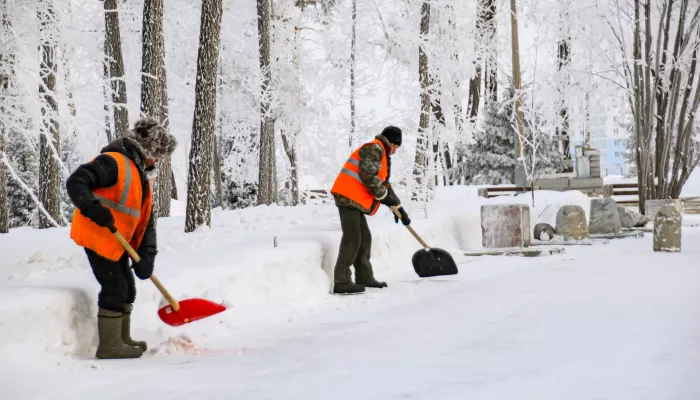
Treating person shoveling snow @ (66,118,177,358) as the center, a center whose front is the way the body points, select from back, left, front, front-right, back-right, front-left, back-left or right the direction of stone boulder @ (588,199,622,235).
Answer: front-left

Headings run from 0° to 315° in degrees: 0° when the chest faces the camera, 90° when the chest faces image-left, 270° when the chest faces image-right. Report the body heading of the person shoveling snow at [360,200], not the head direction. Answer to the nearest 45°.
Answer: approximately 270°

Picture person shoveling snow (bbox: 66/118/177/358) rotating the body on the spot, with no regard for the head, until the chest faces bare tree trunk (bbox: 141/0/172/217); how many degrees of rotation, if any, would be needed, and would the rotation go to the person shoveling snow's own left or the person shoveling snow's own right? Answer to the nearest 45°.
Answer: approximately 90° to the person shoveling snow's own left

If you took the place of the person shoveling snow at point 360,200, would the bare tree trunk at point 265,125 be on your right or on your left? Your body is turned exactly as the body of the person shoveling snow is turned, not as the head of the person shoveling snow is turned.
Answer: on your left

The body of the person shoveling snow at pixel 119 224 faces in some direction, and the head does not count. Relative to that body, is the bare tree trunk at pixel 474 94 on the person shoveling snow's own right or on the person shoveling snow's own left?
on the person shoveling snow's own left

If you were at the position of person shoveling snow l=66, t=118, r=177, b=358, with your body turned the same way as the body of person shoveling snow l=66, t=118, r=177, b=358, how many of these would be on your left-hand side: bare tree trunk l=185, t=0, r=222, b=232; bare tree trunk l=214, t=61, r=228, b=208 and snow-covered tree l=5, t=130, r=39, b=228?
3

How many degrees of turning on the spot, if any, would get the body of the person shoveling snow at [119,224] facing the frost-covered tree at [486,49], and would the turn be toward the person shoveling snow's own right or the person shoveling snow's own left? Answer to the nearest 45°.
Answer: approximately 45° to the person shoveling snow's own left

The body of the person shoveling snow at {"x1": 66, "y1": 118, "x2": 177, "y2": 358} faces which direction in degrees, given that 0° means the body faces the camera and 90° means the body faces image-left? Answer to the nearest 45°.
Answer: approximately 270°

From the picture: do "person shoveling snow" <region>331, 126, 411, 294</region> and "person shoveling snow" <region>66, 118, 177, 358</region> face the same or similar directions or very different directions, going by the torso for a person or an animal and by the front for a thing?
same or similar directions

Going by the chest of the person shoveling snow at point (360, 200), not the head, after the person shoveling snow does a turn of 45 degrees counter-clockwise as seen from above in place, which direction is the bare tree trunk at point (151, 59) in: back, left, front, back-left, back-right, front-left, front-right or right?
left

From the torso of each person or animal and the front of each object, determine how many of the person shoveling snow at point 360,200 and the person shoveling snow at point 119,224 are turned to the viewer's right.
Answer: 2

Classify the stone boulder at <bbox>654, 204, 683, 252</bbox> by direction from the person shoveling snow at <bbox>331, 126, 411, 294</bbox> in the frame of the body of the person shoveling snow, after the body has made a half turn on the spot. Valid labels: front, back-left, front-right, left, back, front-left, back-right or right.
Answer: back-right

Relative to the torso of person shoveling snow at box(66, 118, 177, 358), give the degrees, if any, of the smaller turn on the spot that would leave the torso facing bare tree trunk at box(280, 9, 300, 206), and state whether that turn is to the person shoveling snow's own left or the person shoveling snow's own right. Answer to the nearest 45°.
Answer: approximately 90° to the person shoveling snow's own left

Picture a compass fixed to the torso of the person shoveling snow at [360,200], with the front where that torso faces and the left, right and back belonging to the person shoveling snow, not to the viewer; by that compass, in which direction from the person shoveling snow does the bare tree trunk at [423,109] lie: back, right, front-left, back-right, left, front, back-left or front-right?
left
